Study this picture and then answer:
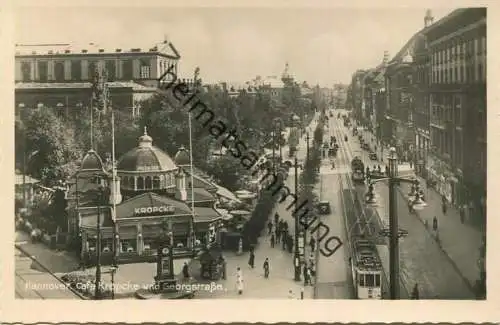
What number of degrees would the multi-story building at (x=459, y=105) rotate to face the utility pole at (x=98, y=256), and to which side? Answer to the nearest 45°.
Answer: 0° — it already faces it

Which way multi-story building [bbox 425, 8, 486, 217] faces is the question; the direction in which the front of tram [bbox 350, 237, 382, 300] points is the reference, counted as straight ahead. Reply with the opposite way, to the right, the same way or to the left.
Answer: to the right

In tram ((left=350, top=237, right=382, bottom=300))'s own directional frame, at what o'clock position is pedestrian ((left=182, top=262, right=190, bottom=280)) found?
The pedestrian is roughly at 3 o'clock from the tram.

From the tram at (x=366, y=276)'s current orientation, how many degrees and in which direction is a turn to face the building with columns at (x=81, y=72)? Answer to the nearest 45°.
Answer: approximately 90° to its right

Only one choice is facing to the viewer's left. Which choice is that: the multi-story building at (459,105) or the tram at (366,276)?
the multi-story building

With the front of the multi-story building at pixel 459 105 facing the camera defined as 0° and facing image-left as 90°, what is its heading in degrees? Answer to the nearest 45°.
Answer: approximately 90°
